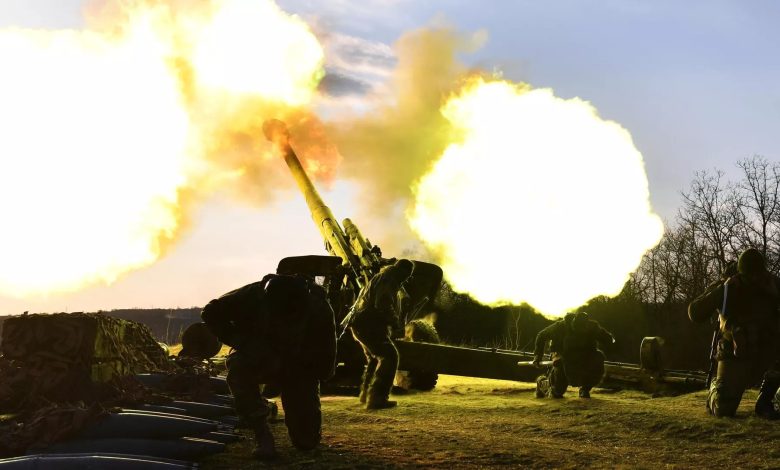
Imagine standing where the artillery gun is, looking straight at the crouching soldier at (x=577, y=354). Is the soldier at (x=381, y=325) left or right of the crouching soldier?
right

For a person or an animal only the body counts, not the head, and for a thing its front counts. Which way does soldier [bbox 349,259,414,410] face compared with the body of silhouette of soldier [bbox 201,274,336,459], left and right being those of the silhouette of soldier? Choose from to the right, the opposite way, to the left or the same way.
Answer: to the left

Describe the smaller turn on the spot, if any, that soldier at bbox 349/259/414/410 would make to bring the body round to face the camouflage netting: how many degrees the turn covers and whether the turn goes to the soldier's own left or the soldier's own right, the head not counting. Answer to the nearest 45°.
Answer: approximately 135° to the soldier's own right

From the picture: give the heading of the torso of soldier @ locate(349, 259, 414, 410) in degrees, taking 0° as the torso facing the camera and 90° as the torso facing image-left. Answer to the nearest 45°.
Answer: approximately 270°

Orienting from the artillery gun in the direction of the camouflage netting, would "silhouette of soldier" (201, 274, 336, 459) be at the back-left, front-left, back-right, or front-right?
front-left

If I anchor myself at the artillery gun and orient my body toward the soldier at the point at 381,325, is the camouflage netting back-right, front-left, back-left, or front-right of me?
front-right

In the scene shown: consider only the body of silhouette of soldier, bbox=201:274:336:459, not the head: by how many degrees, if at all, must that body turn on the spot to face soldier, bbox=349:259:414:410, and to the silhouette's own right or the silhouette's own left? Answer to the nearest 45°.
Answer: approximately 180°
